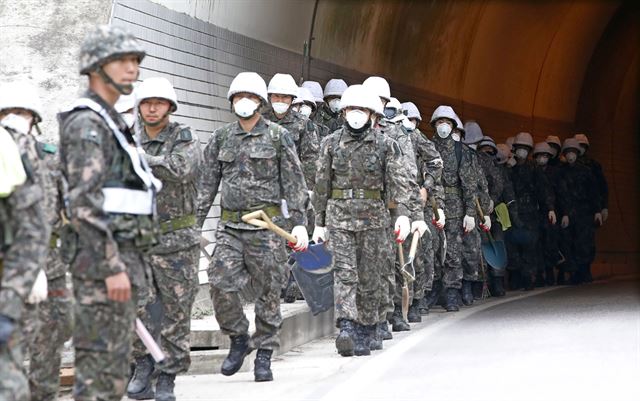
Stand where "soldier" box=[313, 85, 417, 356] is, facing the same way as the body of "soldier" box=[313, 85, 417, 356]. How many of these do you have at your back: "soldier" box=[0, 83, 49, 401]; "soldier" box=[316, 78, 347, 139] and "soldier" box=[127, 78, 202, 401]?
1

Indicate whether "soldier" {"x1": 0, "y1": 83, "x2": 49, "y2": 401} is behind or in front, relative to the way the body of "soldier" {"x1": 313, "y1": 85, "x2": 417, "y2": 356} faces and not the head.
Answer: in front

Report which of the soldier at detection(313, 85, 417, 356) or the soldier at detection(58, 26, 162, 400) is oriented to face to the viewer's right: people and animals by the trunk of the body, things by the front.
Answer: the soldier at detection(58, 26, 162, 400)

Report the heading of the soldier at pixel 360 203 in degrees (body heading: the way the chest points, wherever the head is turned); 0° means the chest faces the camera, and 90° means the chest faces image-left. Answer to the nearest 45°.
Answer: approximately 0°
